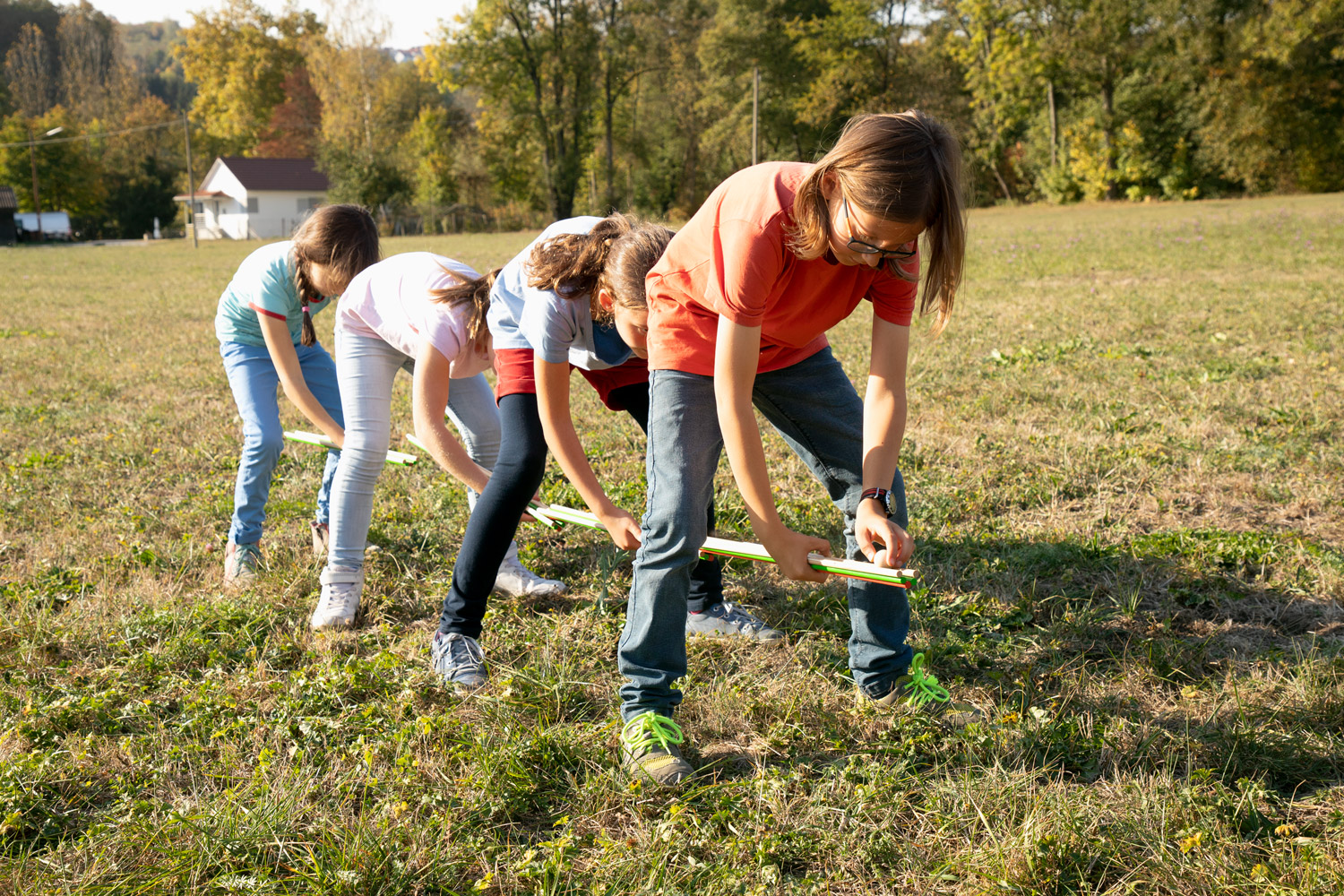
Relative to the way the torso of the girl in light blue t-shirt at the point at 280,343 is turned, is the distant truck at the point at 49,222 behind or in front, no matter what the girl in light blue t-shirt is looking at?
behind

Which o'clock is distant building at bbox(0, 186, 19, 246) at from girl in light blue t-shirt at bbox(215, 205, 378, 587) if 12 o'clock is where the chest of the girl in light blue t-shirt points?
The distant building is roughly at 7 o'clock from the girl in light blue t-shirt.

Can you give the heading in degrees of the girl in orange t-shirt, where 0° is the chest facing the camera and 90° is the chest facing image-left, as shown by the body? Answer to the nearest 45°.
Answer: approximately 315°

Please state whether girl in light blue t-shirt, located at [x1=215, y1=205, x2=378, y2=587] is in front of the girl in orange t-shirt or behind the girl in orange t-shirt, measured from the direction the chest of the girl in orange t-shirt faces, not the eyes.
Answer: behind

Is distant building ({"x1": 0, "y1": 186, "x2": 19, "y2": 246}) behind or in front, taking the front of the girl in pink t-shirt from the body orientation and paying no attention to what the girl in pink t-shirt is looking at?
behind

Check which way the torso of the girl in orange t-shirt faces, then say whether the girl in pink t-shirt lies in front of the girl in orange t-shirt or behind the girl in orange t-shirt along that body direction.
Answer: behind

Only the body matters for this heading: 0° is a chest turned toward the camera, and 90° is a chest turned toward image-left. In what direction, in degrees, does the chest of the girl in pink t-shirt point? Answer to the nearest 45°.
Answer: approximately 315°

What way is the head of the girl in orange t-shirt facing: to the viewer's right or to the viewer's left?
to the viewer's right

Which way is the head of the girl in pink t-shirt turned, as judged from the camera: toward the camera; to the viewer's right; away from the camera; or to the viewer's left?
to the viewer's right

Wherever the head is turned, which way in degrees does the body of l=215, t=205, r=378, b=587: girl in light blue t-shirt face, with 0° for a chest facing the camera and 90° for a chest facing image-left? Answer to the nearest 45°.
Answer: approximately 315°

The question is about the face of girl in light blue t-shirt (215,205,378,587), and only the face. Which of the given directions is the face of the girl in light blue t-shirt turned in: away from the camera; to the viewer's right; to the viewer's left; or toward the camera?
to the viewer's right

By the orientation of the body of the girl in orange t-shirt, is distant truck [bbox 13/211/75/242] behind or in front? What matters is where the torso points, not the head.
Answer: behind
